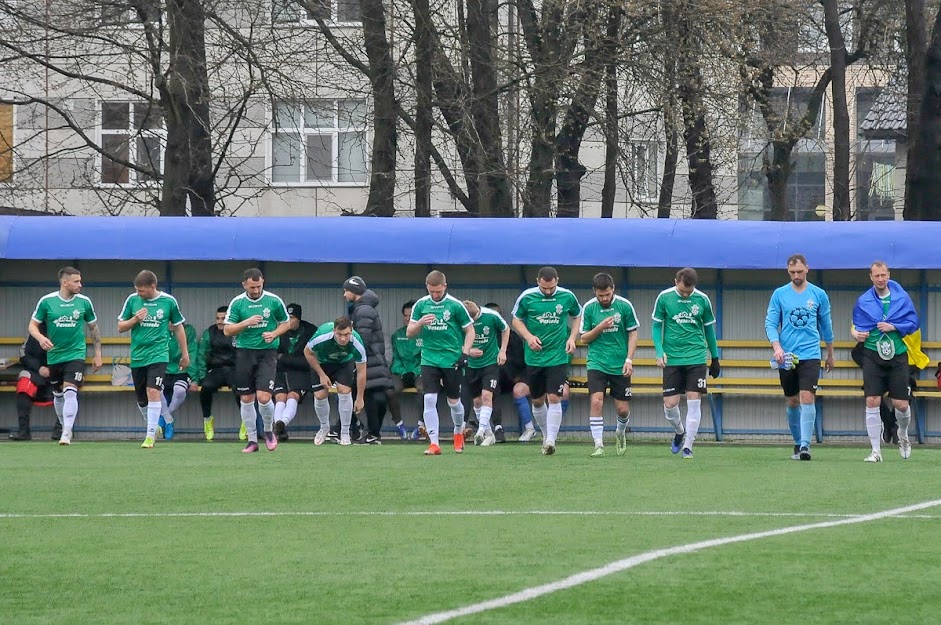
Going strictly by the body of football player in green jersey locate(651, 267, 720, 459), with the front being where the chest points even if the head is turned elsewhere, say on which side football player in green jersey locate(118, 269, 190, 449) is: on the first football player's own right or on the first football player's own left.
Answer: on the first football player's own right

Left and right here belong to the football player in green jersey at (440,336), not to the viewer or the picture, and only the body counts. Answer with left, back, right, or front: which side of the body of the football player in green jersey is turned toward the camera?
front

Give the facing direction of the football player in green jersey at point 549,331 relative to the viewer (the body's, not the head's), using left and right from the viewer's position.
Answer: facing the viewer

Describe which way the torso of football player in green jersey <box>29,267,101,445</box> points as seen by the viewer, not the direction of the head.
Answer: toward the camera

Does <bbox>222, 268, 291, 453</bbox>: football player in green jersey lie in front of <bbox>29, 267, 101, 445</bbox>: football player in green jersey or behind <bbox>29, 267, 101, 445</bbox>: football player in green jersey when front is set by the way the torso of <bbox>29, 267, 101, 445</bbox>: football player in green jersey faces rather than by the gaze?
in front

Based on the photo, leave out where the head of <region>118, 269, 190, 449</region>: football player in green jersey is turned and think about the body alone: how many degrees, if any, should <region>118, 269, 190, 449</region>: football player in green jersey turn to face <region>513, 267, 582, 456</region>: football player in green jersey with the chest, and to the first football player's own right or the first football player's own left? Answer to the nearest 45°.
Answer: approximately 45° to the first football player's own left

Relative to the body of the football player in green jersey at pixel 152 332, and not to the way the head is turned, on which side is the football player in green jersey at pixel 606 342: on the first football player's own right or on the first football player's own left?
on the first football player's own left

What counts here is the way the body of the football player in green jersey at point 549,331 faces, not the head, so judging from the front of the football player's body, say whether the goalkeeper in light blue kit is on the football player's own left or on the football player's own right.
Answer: on the football player's own left

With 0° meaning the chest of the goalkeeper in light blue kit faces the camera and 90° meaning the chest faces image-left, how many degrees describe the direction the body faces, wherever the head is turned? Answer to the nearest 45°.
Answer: approximately 0°
